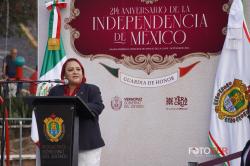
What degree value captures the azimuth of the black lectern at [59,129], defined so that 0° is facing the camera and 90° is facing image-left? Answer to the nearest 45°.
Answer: approximately 45°

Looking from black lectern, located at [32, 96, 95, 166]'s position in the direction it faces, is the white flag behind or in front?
behind

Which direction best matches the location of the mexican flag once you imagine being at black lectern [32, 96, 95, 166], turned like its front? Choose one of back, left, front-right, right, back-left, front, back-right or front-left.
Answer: back-right
